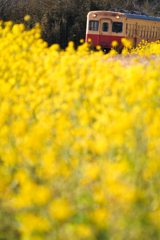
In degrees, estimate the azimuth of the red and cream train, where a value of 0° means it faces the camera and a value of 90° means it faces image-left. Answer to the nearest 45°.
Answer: approximately 45°
